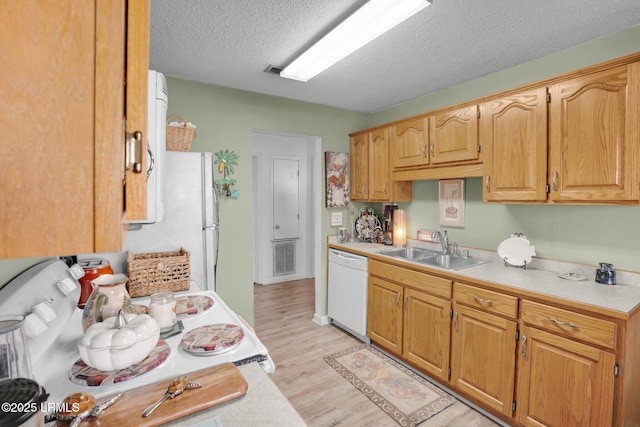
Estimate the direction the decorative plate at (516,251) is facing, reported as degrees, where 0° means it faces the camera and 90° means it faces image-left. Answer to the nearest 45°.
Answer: approximately 45°

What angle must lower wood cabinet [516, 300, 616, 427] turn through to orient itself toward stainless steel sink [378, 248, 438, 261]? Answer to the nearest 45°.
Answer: approximately 90° to its right

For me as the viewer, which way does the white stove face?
facing to the right of the viewer

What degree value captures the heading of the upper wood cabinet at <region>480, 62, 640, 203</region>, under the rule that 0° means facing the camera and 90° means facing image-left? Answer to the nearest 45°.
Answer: approximately 45°

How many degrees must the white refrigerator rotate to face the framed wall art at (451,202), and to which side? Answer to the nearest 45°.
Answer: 0° — it already faces it

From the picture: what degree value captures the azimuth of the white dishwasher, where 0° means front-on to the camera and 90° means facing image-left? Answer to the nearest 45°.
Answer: approximately 45°

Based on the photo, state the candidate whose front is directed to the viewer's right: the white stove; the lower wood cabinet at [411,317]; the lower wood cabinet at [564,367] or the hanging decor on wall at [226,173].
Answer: the white stove

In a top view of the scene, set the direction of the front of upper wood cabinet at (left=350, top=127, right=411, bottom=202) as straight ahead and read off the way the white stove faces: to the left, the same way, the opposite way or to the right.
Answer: the opposite way

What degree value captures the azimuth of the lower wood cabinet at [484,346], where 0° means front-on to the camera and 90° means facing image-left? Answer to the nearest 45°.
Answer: approximately 45°

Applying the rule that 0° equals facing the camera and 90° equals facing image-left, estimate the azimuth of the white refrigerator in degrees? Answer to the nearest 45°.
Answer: approximately 270°

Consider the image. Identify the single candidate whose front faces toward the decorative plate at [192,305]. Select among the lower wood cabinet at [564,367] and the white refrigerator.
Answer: the lower wood cabinet

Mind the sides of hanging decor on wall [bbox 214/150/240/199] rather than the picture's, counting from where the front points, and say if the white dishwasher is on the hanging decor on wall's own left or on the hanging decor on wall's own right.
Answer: on the hanging decor on wall's own left
